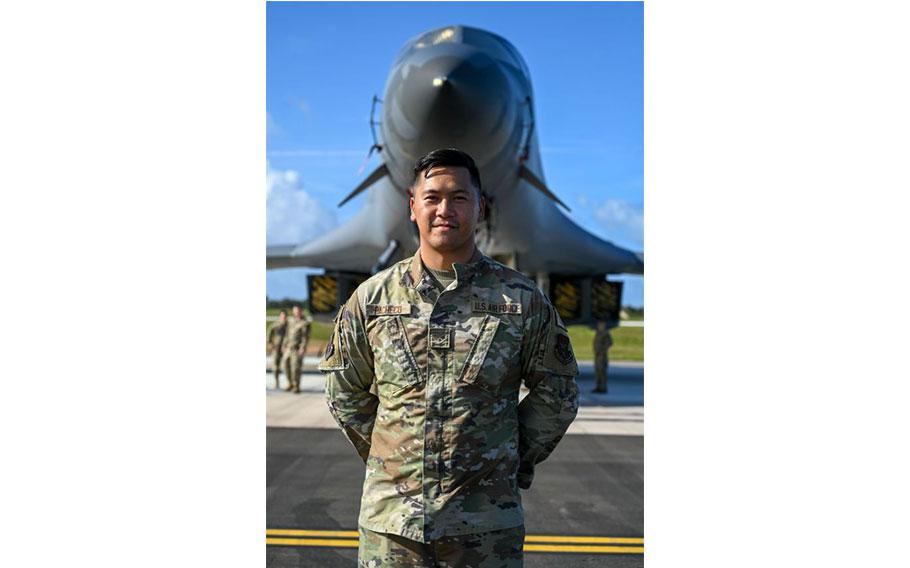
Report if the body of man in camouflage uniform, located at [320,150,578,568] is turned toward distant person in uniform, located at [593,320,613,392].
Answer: no

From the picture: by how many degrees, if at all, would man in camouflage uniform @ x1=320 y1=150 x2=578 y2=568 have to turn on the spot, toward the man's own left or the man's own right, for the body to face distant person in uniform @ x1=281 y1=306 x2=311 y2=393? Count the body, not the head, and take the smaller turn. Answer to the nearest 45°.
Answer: approximately 180°

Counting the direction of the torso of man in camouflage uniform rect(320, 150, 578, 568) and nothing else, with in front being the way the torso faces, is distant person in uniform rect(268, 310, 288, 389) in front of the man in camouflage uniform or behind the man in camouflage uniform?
behind

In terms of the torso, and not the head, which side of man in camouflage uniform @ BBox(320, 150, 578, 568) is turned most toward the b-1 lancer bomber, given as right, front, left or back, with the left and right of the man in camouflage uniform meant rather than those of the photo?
back

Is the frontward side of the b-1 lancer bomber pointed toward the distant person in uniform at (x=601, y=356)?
no

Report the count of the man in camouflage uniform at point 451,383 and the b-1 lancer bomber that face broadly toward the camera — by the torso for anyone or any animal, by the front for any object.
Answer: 2

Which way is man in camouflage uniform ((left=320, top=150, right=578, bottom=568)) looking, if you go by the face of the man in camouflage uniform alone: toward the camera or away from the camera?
toward the camera

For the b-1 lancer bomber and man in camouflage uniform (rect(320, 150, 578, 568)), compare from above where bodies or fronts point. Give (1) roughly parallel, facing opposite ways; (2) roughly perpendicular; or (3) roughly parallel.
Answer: roughly parallel

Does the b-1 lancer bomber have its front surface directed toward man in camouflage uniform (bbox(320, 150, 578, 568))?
yes

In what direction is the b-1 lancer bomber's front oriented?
toward the camera

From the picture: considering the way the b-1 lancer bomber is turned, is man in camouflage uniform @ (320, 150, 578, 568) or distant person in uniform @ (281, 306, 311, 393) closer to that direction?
the man in camouflage uniform
